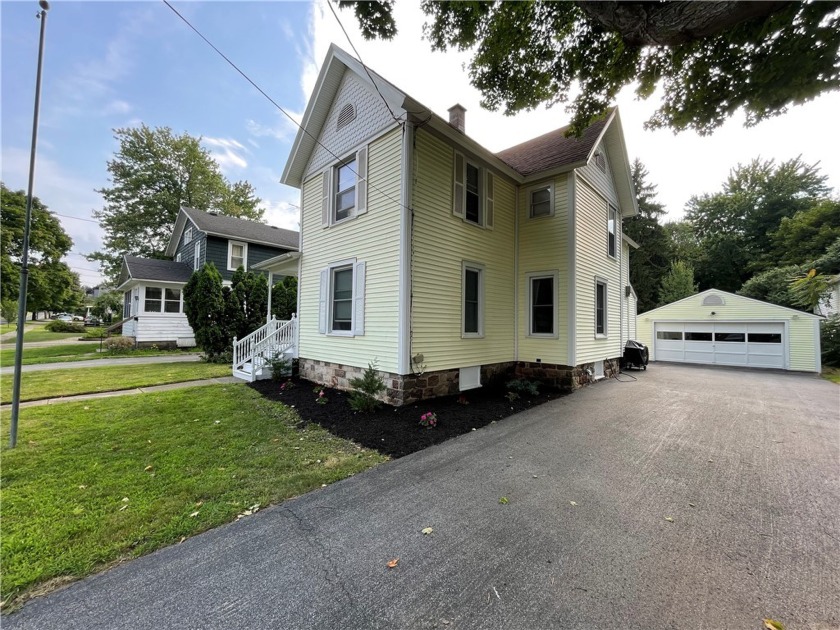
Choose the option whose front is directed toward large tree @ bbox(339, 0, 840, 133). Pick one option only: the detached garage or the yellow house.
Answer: the detached garage

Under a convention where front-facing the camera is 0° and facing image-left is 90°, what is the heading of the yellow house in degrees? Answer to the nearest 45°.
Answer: approximately 45°

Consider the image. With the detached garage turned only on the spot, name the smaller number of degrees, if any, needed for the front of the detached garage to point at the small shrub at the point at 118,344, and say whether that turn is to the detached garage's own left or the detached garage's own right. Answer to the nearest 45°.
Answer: approximately 45° to the detached garage's own right

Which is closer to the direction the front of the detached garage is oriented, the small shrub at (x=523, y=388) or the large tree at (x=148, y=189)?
the small shrub

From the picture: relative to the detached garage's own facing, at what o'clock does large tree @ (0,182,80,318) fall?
The large tree is roughly at 2 o'clock from the detached garage.

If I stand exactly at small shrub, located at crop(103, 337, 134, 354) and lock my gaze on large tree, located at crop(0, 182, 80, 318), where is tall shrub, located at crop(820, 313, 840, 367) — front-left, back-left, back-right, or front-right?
back-right

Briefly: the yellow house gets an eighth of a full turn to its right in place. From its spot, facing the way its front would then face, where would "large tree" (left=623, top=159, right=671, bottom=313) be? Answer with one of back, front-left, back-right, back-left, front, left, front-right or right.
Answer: back-right

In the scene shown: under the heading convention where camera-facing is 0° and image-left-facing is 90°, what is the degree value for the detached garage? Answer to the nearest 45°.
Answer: approximately 0°
